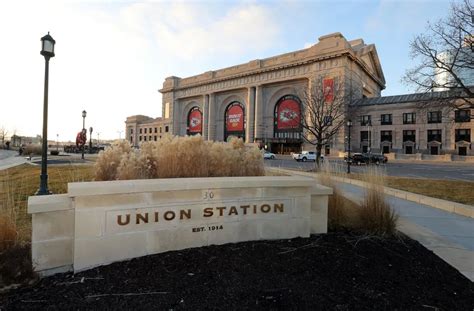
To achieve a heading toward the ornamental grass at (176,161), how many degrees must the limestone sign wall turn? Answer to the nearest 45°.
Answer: approximately 135° to its left

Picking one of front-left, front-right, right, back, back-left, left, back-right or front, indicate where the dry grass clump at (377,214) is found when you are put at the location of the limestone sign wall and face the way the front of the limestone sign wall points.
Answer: front-left

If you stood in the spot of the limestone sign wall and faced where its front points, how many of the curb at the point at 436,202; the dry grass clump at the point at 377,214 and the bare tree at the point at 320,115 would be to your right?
0

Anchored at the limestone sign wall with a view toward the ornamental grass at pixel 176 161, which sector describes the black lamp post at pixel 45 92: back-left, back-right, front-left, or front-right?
front-left

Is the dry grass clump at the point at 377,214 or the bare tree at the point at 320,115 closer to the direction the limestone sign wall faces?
the dry grass clump

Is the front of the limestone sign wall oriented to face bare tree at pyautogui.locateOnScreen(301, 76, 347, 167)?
no

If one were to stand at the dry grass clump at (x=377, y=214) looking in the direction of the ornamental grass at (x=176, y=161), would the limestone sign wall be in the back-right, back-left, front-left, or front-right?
front-left

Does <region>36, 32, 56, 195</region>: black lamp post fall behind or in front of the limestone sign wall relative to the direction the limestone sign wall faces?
behind

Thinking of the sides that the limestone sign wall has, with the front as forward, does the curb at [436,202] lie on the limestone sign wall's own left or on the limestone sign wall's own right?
on the limestone sign wall's own left

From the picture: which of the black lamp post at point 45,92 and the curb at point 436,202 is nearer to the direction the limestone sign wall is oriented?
the curb

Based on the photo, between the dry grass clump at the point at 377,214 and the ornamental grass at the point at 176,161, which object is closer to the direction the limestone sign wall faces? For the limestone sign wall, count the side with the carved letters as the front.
the dry grass clump

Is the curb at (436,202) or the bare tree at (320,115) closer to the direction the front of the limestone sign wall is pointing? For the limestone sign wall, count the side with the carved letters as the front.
the curb

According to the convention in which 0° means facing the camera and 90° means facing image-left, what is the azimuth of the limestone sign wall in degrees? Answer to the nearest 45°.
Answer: approximately 315°
